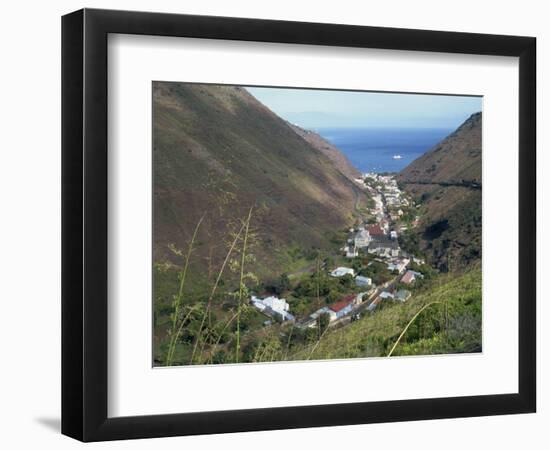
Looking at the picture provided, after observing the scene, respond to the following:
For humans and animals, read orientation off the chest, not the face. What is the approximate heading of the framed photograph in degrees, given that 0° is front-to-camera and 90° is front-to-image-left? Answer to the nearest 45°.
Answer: approximately 315°
